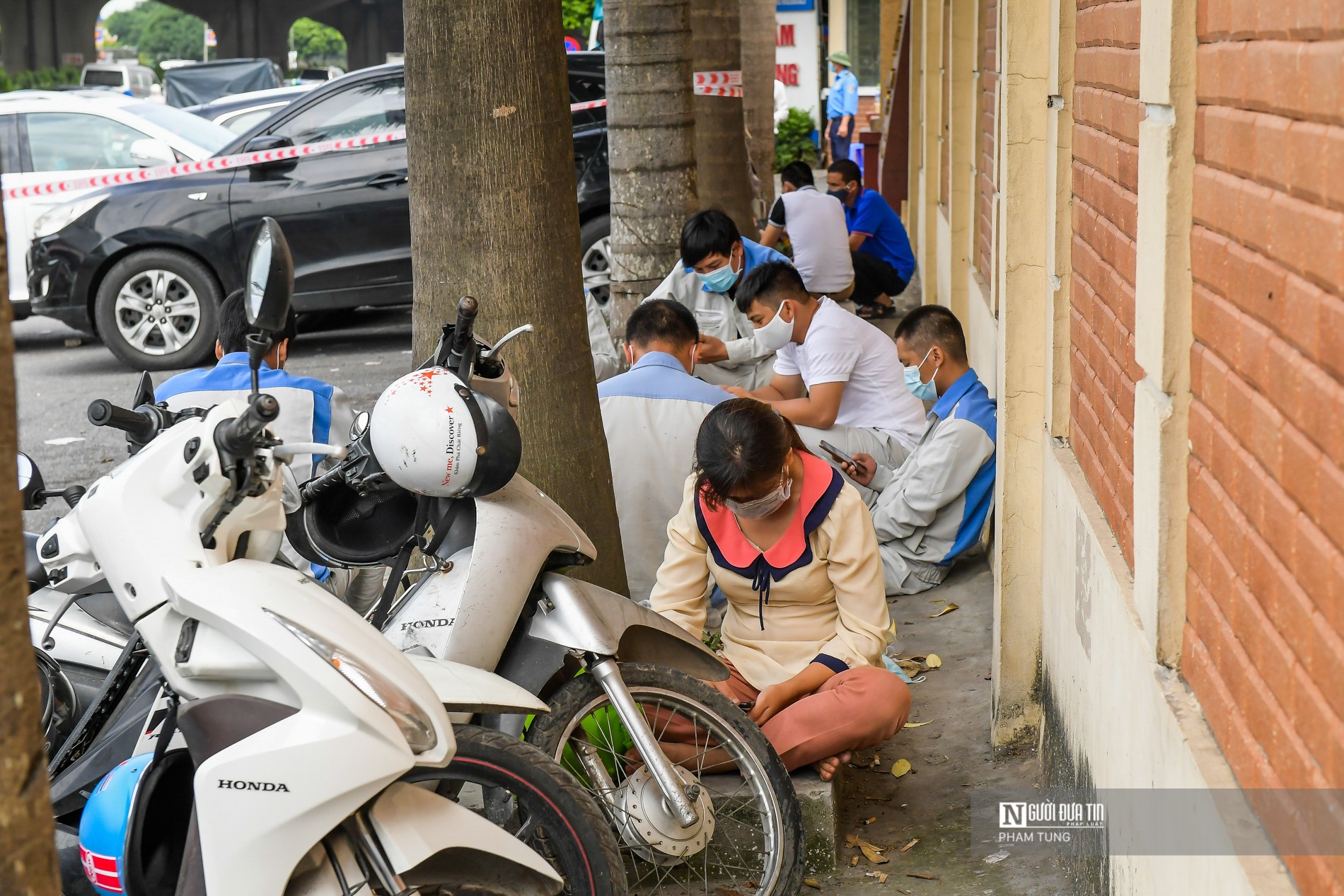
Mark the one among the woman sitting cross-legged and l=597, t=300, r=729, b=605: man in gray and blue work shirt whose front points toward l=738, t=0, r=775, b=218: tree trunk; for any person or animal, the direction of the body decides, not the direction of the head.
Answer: the man in gray and blue work shirt

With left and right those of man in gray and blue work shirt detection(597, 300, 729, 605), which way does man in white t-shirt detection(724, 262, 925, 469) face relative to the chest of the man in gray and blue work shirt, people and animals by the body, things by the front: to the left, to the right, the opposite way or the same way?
to the left

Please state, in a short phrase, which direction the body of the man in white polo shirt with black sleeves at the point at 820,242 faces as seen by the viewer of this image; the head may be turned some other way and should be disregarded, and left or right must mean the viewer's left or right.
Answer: facing away from the viewer and to the left of the viewer

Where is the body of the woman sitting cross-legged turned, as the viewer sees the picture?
toward the camera

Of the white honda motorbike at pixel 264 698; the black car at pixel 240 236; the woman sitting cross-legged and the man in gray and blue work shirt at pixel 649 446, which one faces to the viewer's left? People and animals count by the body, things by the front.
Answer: the black car

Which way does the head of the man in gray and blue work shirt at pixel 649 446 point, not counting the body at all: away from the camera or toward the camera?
away from the camera

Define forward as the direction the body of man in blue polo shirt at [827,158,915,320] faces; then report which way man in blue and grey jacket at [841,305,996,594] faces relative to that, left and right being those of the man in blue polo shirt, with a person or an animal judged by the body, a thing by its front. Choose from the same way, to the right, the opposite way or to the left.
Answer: the same way

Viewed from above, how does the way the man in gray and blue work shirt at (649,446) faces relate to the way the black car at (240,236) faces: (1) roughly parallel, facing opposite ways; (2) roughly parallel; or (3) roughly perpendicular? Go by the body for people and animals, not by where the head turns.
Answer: roughly perpendicular

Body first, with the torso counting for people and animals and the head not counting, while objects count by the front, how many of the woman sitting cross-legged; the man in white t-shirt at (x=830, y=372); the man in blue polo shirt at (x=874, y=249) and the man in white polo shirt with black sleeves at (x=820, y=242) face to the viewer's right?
0

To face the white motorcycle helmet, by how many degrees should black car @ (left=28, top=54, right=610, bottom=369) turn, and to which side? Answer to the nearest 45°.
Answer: approximately 90° to its left

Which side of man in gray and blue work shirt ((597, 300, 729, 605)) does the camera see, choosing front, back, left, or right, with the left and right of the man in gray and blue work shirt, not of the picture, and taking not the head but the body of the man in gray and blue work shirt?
back

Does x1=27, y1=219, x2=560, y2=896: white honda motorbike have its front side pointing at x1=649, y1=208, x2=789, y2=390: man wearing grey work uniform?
no

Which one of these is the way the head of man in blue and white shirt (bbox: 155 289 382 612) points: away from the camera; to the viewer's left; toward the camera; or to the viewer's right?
away from the camera

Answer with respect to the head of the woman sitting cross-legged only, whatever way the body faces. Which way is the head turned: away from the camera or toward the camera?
toward the camera

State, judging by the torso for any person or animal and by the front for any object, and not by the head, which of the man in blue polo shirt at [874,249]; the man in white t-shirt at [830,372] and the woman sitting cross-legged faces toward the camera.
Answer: the woman sitting cross-legged

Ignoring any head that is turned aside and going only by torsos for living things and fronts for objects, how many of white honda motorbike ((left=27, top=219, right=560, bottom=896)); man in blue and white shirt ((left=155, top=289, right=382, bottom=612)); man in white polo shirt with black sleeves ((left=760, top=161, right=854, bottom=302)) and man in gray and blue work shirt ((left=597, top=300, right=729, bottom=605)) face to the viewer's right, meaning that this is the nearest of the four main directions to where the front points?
1

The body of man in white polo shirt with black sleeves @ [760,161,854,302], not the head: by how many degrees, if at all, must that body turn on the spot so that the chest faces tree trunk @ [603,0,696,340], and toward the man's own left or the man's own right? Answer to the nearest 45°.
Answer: approximately 135° to the man's own left
